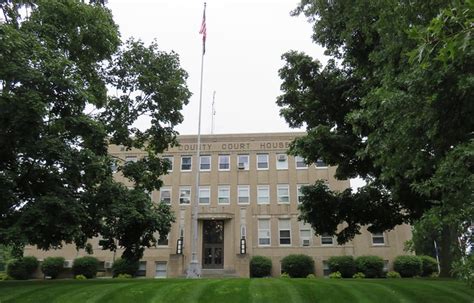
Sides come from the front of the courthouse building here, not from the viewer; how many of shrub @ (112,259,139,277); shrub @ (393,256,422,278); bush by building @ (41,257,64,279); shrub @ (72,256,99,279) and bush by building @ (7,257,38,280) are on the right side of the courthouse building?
4

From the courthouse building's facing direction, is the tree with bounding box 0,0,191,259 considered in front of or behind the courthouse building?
in front

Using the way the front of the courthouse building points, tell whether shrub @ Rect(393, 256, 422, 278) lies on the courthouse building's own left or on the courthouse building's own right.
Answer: on the courthouse building's own left

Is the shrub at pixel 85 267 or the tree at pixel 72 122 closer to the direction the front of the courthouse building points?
the tree

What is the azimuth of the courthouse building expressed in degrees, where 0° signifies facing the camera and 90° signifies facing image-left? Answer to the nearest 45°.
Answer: approximately 0°

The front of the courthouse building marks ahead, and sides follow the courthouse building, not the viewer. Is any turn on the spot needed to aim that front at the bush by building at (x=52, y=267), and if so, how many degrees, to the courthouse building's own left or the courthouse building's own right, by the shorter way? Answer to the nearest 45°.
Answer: approximately 90° to the courthouse building's own right

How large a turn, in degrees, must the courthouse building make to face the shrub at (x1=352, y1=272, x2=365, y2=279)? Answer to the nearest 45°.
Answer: approximately 45° to its left

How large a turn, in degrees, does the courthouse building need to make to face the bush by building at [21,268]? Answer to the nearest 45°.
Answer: approximately 90° to its right

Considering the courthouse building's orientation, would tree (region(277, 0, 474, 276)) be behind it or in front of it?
in front

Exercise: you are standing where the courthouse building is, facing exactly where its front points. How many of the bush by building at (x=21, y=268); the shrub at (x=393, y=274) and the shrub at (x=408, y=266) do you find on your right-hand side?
1

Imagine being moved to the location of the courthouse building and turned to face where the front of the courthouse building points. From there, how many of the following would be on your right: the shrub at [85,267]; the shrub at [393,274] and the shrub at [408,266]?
1

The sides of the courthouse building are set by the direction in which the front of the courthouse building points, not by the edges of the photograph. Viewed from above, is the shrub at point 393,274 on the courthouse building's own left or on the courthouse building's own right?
on the courthouse building's own left
